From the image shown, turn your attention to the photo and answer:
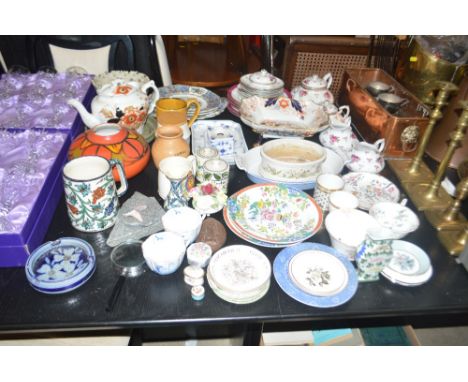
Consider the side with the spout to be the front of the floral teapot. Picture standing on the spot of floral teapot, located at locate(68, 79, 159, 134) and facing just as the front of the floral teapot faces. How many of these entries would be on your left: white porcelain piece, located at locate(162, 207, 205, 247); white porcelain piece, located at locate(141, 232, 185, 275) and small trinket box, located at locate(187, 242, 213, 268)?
3

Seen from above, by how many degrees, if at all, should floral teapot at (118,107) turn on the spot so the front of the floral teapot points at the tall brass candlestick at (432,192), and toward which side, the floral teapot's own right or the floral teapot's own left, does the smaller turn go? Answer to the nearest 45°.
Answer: approximately 135° to the floral teapot's own left

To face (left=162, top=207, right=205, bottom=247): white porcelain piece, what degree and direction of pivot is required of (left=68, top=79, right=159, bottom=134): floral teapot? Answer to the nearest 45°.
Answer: approximately 90° to its left

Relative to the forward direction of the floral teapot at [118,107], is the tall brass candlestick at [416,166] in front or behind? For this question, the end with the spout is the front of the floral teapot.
behind

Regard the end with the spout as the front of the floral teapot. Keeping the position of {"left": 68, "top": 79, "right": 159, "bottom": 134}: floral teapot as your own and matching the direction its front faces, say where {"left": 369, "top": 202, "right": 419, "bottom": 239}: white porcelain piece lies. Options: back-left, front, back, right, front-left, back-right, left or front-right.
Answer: back-left

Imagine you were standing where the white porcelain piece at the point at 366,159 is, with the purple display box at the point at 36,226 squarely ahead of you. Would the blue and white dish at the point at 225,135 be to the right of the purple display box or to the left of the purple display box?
right

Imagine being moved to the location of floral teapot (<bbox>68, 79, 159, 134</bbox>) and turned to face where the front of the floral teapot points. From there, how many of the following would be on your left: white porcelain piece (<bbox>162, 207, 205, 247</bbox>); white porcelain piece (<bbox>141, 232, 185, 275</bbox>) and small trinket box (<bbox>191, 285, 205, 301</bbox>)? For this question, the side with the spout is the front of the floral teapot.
3

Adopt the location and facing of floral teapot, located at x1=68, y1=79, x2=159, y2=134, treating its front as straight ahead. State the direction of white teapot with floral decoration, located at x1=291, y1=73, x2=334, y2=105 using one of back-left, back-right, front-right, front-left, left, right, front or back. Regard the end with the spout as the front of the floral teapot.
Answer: back

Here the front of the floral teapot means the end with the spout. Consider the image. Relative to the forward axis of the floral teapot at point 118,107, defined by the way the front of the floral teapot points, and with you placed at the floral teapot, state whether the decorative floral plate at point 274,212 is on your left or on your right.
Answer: on your left

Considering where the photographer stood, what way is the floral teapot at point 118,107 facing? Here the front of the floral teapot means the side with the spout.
facing to the left of the viewer
